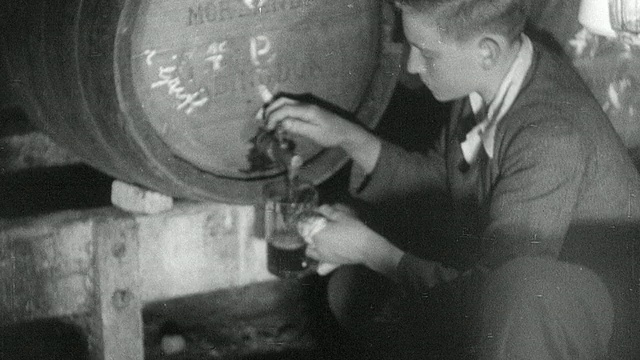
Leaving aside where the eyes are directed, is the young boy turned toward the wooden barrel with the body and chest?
yes

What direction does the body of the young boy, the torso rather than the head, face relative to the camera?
to the viewer's left

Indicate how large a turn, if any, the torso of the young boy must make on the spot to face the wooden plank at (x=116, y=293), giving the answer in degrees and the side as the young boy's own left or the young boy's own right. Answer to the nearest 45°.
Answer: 0° — they already face it

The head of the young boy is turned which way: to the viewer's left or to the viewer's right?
to the viewer's left
